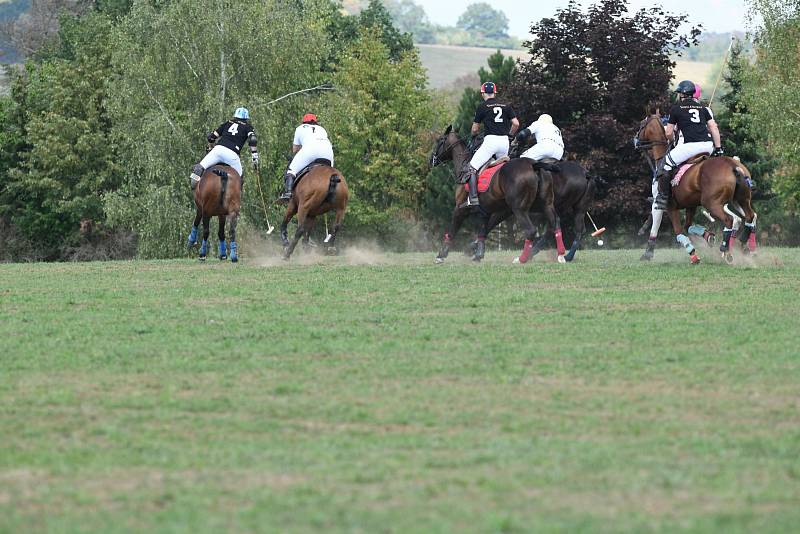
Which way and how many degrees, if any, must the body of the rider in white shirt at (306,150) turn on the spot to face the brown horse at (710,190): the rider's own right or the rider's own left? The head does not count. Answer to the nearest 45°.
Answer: approximately 135° to the rider's own right

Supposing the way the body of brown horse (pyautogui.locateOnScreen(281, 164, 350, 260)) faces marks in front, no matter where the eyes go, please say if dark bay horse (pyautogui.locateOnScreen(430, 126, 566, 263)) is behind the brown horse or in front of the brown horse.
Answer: behind

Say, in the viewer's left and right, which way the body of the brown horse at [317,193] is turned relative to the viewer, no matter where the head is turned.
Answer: facing away from the viewer and to the left of the viewer

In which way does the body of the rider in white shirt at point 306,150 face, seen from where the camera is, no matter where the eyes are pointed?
away from the camera

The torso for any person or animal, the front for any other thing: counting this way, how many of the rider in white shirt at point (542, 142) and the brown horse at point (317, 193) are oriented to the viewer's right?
0

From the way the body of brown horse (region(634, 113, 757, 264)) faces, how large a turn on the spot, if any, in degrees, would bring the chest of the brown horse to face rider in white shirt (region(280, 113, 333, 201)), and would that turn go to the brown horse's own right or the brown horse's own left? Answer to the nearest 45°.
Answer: approximately 45° to the brown horse's own left

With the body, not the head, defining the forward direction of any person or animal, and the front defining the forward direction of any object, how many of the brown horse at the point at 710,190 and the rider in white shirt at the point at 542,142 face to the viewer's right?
0

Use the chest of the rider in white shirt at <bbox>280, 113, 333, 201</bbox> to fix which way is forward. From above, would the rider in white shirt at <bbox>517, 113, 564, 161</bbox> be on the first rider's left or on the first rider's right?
on the first rider's right

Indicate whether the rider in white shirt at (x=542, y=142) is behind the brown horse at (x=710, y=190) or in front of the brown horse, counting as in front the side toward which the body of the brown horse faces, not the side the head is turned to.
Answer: in front

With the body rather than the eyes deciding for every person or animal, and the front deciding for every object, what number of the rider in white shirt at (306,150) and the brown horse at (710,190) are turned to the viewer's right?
0

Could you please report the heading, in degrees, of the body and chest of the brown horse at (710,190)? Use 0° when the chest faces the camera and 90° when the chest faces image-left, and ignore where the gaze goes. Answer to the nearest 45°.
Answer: approximately 135°

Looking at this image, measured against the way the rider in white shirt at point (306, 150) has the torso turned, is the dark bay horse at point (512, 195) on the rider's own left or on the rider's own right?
on the rider's own right

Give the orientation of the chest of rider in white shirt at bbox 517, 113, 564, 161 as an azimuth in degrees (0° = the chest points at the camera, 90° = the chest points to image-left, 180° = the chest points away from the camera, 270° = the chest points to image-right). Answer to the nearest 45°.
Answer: approximately 135°

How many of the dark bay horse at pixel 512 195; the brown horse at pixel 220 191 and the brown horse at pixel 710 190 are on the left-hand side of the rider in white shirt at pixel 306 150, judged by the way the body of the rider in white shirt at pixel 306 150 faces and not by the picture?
1

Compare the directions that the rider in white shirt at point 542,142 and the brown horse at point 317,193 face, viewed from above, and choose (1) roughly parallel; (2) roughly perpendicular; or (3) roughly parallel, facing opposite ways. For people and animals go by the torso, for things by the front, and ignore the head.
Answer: roughly parallel

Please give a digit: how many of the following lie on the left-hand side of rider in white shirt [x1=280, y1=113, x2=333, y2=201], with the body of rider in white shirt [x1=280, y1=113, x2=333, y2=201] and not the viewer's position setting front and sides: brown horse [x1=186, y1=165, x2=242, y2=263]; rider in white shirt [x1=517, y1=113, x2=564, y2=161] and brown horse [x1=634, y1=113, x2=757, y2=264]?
1
